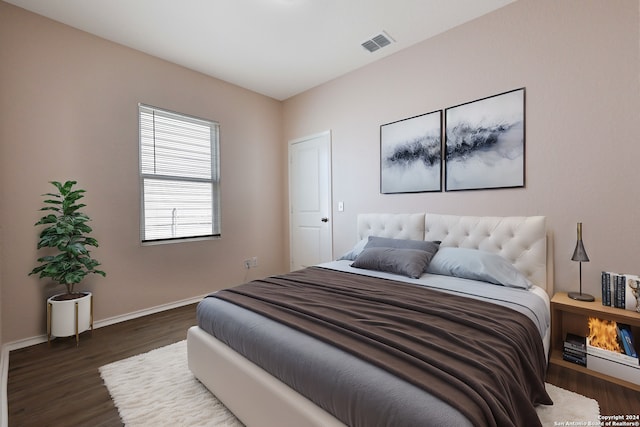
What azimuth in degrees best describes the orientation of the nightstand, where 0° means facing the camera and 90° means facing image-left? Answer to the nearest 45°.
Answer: approximately 45°

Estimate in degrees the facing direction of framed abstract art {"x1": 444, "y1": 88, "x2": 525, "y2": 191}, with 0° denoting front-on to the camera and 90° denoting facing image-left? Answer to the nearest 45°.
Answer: approximately 45°

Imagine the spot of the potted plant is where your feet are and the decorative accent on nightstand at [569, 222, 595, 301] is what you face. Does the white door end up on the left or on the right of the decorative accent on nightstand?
left

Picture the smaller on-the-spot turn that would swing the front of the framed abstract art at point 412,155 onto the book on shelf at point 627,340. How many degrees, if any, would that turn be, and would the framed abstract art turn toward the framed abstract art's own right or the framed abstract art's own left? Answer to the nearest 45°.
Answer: approximately 90° to the framed abstract art's own left

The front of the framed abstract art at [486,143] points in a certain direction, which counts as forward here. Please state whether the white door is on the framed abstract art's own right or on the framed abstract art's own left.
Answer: on the framed abstract art's own right

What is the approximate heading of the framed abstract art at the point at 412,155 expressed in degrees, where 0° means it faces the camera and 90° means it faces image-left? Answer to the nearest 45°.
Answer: approximately 45°

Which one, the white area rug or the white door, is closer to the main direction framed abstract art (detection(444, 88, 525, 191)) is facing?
the white area rug
